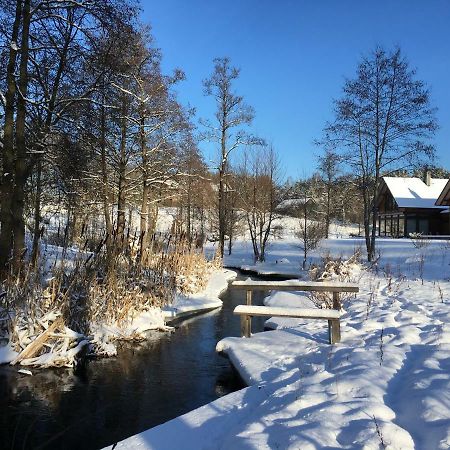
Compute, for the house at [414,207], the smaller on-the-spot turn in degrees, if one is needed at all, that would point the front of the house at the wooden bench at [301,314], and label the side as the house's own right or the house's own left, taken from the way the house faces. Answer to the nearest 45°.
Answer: approximately 45° to the house's own left

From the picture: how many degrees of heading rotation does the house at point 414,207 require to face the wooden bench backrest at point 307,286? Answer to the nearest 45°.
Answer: approximately 45° to its left

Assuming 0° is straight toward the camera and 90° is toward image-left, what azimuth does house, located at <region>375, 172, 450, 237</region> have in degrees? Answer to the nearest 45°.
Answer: approximately 45°

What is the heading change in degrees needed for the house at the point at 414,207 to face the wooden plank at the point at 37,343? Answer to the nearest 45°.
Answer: approximately 45° to its left

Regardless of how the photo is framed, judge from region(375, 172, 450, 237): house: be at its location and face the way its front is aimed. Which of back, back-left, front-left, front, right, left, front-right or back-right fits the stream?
front-left
